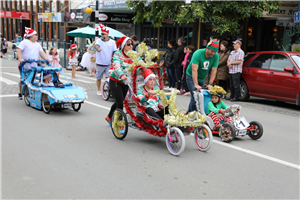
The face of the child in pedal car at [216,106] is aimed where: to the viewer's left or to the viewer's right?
to the viewer's left

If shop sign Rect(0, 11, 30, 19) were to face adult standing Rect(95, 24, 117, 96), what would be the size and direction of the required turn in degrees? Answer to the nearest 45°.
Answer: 0° — it already faces them
